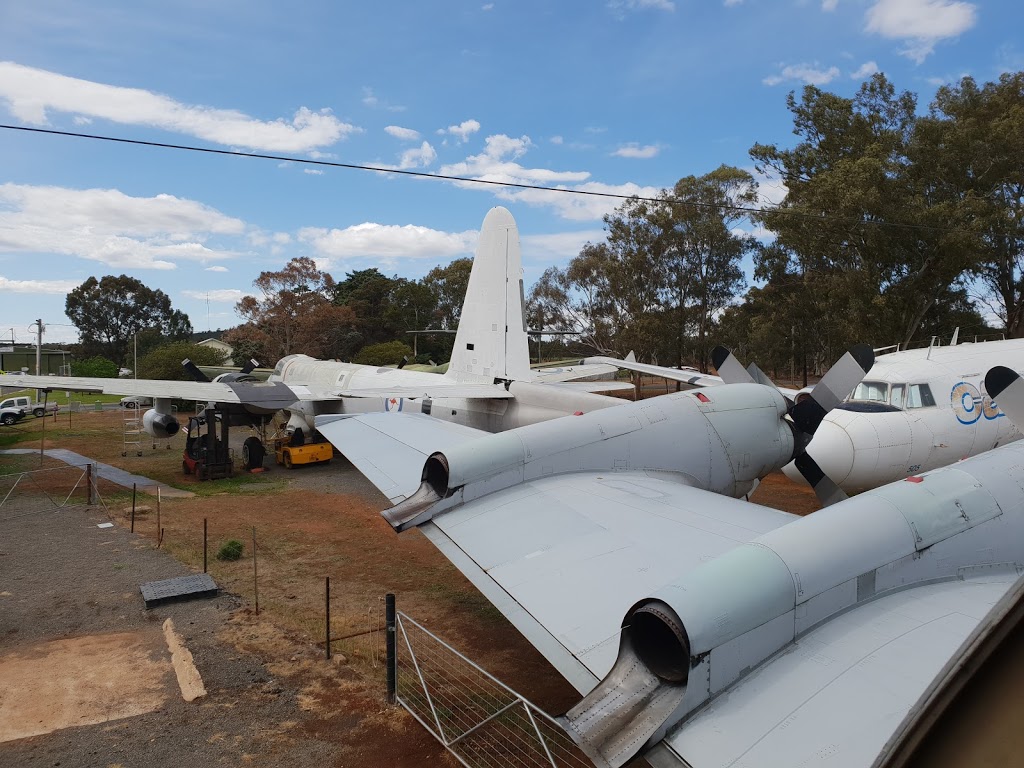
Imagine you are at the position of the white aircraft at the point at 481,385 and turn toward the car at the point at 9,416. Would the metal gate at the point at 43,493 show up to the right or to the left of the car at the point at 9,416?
left

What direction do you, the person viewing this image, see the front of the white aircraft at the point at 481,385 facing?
facing away from the viewer and to the left of the viewer

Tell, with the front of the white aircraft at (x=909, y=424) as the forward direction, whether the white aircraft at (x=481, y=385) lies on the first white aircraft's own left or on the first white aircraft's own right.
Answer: on the first white aircraft's own right

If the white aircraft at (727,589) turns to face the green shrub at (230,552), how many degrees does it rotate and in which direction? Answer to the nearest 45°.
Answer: approximately 90° to its left

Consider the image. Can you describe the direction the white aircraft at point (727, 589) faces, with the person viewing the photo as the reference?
facing away from the viewer and to the right of the viewer

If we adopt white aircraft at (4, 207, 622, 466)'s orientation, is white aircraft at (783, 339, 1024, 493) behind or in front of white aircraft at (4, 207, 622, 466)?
behind

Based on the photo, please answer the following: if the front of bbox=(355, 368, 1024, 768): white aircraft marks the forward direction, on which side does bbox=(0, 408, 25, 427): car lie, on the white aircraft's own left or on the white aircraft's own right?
on the white aircraft's own left

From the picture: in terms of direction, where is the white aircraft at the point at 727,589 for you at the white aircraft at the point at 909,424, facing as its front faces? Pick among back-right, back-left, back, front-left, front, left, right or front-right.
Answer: front-left

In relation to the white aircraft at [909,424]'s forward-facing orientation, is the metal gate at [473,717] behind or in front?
in front

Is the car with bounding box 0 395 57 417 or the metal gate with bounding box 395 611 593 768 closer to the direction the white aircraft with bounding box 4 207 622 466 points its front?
the car

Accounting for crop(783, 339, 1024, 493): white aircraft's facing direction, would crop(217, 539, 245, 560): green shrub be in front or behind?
in front

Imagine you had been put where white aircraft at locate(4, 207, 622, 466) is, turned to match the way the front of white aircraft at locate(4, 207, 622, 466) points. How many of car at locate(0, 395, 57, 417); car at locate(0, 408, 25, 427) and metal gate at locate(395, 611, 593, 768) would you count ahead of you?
2

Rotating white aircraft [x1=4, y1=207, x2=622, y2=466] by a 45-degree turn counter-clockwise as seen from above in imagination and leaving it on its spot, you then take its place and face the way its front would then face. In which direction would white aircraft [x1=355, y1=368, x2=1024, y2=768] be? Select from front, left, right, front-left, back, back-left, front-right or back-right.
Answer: left

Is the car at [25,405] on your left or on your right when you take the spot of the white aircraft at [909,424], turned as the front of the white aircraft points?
on your right

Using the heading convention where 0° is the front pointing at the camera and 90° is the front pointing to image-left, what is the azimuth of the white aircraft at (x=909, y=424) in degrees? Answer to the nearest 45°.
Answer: approximately 45°

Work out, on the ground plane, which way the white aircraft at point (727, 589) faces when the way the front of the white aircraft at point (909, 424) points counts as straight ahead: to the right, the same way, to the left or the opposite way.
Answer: the opposite way

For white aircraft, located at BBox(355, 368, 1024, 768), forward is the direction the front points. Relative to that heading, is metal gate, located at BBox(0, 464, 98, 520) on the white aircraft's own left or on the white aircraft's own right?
on the white aircraft's own left
